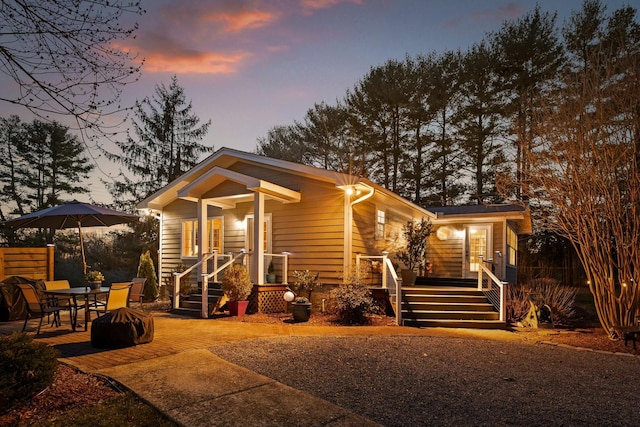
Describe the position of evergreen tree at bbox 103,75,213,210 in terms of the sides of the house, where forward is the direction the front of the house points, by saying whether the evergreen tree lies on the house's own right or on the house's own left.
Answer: on the house's own right

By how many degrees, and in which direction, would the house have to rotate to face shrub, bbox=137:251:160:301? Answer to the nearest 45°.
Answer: approximately 90° to its right

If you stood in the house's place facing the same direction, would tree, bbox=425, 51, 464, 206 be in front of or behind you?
behind

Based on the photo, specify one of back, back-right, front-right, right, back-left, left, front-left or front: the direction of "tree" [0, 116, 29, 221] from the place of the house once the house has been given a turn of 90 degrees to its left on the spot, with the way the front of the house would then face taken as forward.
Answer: back

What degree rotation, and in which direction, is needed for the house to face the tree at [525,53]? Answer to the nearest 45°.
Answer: approximately 180°

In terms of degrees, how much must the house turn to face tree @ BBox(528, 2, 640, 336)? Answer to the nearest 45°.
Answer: approximately 90° to its left

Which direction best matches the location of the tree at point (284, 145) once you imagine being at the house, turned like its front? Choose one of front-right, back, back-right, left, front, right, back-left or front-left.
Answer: back-right

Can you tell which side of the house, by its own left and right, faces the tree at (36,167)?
right

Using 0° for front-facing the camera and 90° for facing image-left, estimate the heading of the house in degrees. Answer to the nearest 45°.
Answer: approximately 45°
